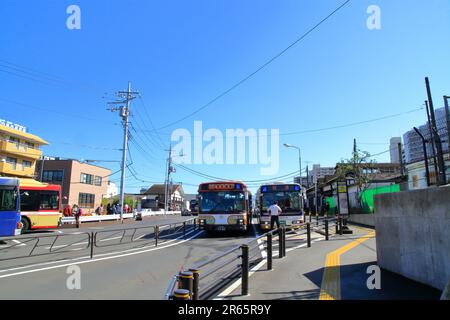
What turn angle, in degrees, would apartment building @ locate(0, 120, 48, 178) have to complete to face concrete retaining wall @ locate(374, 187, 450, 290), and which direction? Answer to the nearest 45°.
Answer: approximately 45° to its right

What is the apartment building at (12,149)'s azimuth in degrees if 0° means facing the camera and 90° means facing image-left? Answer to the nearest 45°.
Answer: approximately 315°

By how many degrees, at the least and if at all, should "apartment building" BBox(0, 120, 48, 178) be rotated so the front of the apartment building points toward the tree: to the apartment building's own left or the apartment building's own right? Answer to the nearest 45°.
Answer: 0° — it already faces it

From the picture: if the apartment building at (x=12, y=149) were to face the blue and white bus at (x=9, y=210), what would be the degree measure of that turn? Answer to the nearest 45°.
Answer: approximately 45° to its right

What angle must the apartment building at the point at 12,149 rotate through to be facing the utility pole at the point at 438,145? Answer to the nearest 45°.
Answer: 0° — it already faces it
